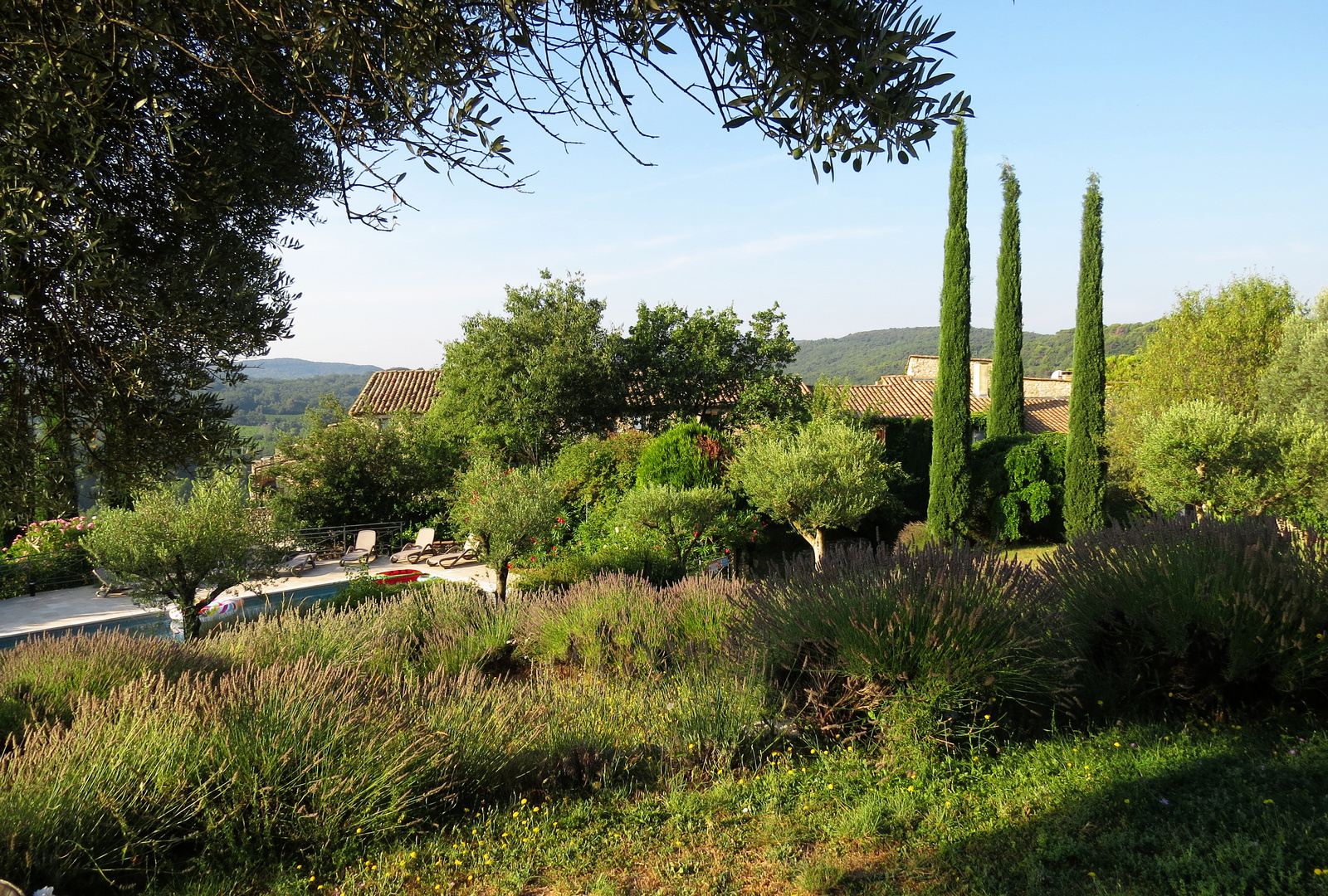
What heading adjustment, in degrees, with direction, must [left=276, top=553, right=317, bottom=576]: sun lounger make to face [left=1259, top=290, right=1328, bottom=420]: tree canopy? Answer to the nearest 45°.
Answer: approximately 135° to its left

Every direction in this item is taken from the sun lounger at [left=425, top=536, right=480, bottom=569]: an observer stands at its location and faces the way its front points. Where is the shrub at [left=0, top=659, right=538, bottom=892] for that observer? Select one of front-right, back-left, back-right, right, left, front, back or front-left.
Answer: front-left

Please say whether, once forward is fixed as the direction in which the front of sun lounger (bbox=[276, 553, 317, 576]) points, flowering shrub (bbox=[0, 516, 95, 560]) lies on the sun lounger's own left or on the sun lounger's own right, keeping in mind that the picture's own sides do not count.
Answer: on the sun lounger's own right

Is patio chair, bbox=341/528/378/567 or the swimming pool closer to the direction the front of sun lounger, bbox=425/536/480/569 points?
the swimming pool

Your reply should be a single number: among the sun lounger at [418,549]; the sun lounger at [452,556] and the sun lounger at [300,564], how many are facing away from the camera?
0

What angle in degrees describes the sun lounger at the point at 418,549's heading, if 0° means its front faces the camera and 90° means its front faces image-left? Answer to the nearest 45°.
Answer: approximately 45°

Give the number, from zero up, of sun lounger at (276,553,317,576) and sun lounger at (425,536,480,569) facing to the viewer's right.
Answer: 0

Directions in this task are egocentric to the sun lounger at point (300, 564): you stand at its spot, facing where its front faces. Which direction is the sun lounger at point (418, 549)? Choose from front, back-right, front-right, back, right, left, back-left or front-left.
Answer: back-left

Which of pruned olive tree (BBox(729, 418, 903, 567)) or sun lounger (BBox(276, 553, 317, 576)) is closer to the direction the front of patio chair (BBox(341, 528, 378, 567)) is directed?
the sun lounger

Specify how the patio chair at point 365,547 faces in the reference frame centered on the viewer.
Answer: facing the viewer and to the left of the viewer

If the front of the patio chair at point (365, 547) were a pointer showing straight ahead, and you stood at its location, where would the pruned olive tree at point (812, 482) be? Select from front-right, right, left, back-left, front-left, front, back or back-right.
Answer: left

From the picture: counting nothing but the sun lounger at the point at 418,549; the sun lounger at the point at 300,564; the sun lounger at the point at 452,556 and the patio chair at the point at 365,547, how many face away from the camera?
0
